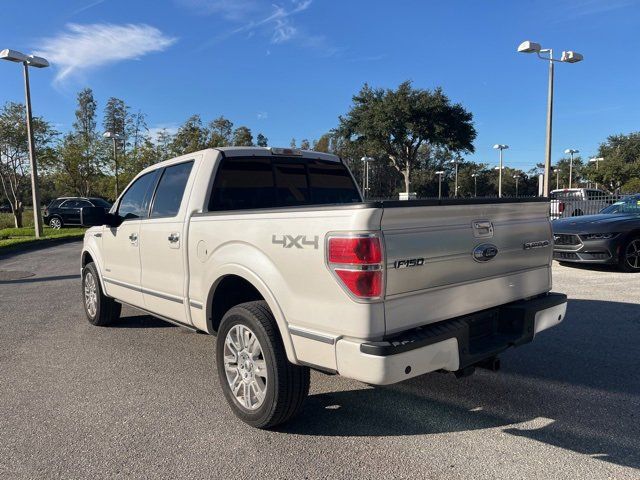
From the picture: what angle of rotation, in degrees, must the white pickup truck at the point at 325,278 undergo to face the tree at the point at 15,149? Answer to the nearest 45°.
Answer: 0° — it already faces it

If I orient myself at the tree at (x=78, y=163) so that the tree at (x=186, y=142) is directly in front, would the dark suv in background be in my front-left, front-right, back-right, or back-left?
back-right

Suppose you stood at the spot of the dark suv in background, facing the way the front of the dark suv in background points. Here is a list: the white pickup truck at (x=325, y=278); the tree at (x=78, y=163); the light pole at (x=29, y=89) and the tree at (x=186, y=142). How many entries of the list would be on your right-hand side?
2

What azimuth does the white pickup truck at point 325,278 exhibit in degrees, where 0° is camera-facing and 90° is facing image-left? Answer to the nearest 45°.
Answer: approximately 135°

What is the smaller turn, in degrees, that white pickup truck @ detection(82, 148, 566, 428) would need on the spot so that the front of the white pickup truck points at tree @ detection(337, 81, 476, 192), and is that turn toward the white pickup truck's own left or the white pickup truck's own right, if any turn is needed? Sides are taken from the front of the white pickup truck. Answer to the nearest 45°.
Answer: approximately 45° to the white pickup truck's own right
